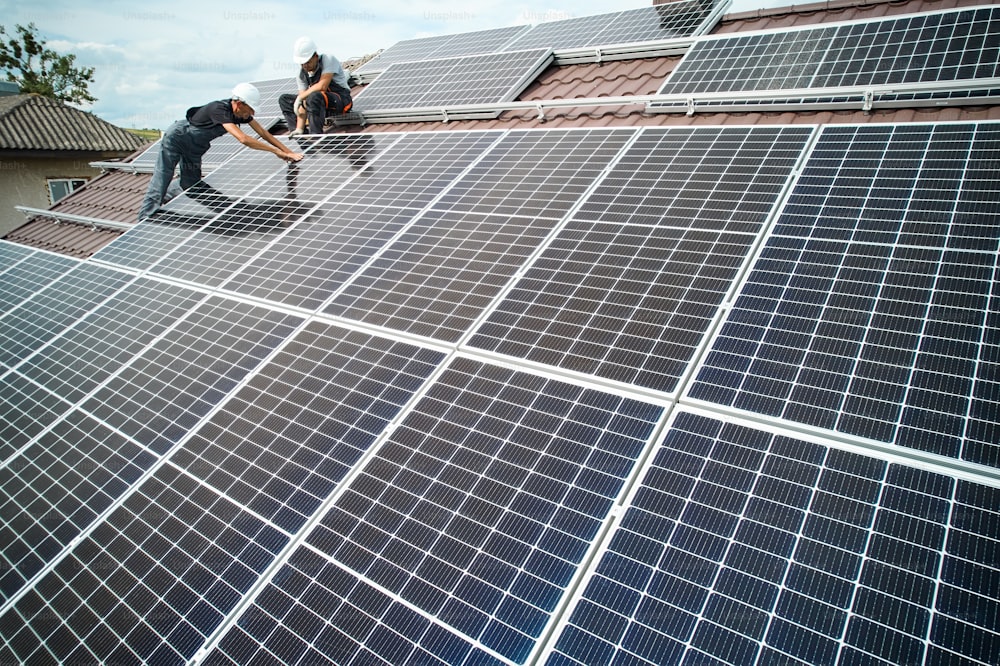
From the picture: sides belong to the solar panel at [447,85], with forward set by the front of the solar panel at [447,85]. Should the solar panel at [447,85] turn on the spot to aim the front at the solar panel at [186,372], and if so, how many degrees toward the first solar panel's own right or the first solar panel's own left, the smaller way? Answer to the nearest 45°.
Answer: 0° — it already faces it
